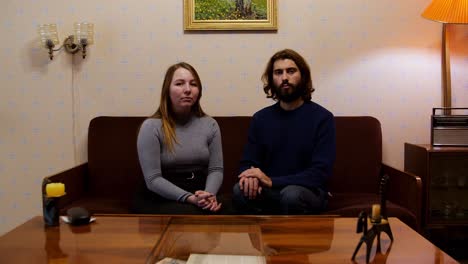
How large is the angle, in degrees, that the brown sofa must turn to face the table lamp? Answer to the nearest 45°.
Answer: approximately 90° to its left

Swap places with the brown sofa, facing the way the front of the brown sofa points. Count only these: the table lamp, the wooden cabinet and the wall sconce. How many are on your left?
2

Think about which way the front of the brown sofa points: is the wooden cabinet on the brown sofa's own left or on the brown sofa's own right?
on the brown sofa's own left

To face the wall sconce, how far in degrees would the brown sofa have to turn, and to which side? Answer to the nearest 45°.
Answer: approximately 90° to its right

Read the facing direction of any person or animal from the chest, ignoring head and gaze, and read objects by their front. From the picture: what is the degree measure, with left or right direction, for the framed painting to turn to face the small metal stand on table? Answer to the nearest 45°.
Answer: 0° — it already faces it

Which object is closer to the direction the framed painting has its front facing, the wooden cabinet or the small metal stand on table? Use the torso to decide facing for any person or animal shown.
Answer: the small metal stand on table

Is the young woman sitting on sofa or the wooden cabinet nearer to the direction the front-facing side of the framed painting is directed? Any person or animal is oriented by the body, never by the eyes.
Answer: the young woman sitting on sofa

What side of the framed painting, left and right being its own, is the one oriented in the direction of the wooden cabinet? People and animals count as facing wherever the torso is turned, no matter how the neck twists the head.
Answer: left

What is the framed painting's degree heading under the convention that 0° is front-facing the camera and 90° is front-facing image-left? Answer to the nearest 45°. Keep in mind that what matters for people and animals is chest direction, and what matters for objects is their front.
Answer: approximately 0°

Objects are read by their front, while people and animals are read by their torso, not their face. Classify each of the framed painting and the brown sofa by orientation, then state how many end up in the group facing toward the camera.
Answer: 2
